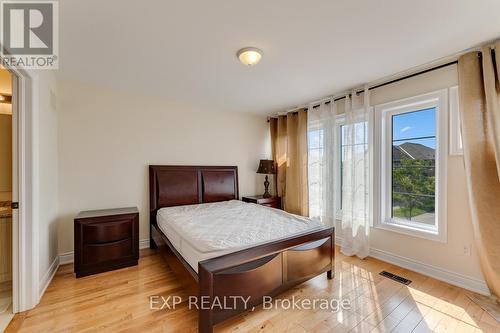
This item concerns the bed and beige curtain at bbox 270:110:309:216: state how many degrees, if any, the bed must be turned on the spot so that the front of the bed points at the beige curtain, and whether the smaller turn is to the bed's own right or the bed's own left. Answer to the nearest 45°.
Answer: approximately 90° to the bed's own left

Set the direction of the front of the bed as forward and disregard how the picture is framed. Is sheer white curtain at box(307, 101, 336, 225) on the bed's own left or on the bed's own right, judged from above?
on the bed's own left

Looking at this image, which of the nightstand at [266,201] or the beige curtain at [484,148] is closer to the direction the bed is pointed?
the beige curtain

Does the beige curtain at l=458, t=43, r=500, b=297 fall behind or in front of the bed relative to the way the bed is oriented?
in front

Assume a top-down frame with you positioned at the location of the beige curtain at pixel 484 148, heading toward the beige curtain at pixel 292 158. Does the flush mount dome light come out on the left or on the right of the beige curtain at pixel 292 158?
left

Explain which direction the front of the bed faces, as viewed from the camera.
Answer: facing the viewer and to the right of the viewer

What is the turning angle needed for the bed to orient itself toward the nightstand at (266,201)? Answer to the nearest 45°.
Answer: approximately 135° to its left
